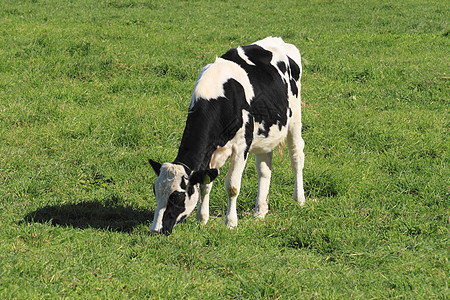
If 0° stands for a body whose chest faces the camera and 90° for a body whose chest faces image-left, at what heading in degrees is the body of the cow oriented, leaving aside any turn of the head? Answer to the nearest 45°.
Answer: approximately 45°
